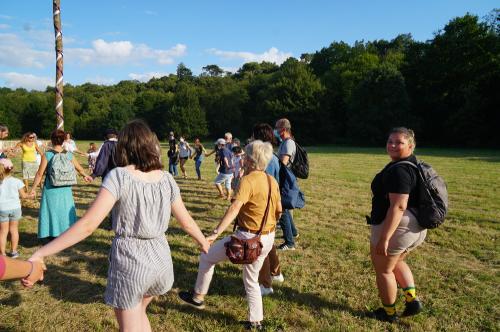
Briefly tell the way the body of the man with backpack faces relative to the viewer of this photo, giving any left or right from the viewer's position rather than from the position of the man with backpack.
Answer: facing to the left of the viewer

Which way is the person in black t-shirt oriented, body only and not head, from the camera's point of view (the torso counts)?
to the viewer's left

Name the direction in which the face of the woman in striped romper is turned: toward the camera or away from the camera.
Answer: away from the camera

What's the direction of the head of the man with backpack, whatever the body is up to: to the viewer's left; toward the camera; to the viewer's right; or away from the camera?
to the viewer's left

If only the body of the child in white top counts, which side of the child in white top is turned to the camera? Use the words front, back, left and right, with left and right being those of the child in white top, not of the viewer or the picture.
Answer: back

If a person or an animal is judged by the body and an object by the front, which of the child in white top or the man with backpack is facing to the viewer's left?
the man with backpack

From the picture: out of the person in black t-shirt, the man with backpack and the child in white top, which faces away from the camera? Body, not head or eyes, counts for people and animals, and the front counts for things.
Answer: the child in white top

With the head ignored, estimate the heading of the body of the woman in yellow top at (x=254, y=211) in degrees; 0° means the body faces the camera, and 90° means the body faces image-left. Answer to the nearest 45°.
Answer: approximately 135°

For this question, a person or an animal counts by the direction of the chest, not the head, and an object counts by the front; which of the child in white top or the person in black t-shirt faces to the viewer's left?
the person in black t-shirt
